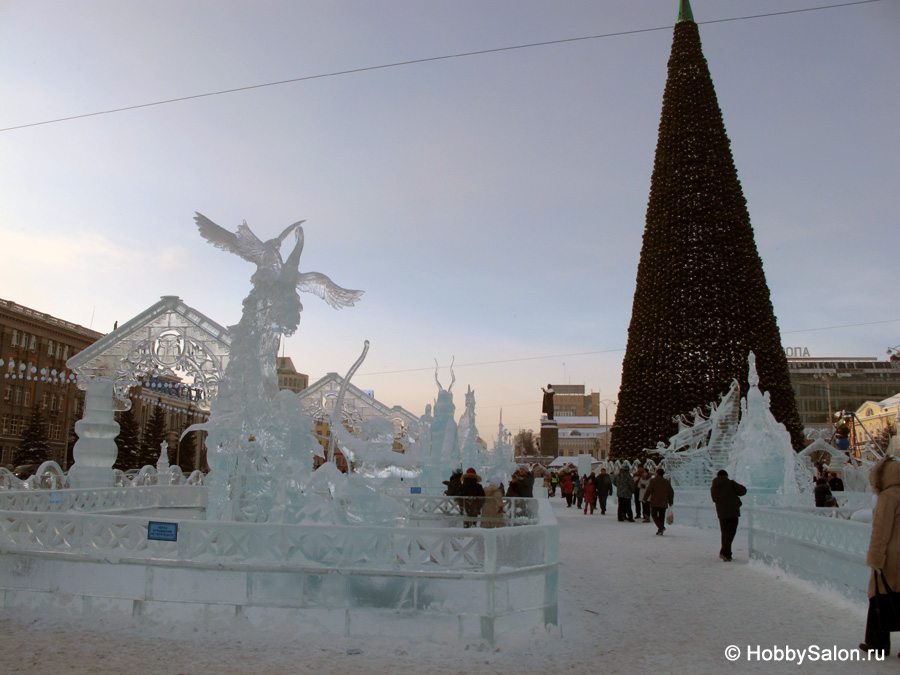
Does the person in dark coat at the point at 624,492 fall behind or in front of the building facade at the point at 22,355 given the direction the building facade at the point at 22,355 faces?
in front

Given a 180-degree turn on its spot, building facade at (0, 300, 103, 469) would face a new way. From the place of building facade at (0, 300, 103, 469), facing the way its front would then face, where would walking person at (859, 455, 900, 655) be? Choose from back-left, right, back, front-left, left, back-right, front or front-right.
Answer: back-left

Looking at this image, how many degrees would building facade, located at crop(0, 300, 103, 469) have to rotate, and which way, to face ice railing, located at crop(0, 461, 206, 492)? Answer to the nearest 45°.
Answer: approximately 45° to its right

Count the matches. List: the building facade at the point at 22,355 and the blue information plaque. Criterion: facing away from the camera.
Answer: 0

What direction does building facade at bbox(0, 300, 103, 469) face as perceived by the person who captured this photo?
facing the viewer and to the right of the viewer

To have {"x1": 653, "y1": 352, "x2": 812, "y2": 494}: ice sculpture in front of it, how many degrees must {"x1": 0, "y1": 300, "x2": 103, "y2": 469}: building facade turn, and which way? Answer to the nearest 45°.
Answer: approximately 45° to its right

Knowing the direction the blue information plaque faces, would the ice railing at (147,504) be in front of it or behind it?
behind

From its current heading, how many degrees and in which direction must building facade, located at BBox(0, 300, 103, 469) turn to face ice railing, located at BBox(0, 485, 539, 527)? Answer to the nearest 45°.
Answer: approximately 45° to its right

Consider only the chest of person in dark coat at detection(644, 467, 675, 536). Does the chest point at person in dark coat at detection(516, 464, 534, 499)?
no

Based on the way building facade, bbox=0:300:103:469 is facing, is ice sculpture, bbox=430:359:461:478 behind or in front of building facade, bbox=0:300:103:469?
in front

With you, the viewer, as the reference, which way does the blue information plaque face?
facing the viewer
